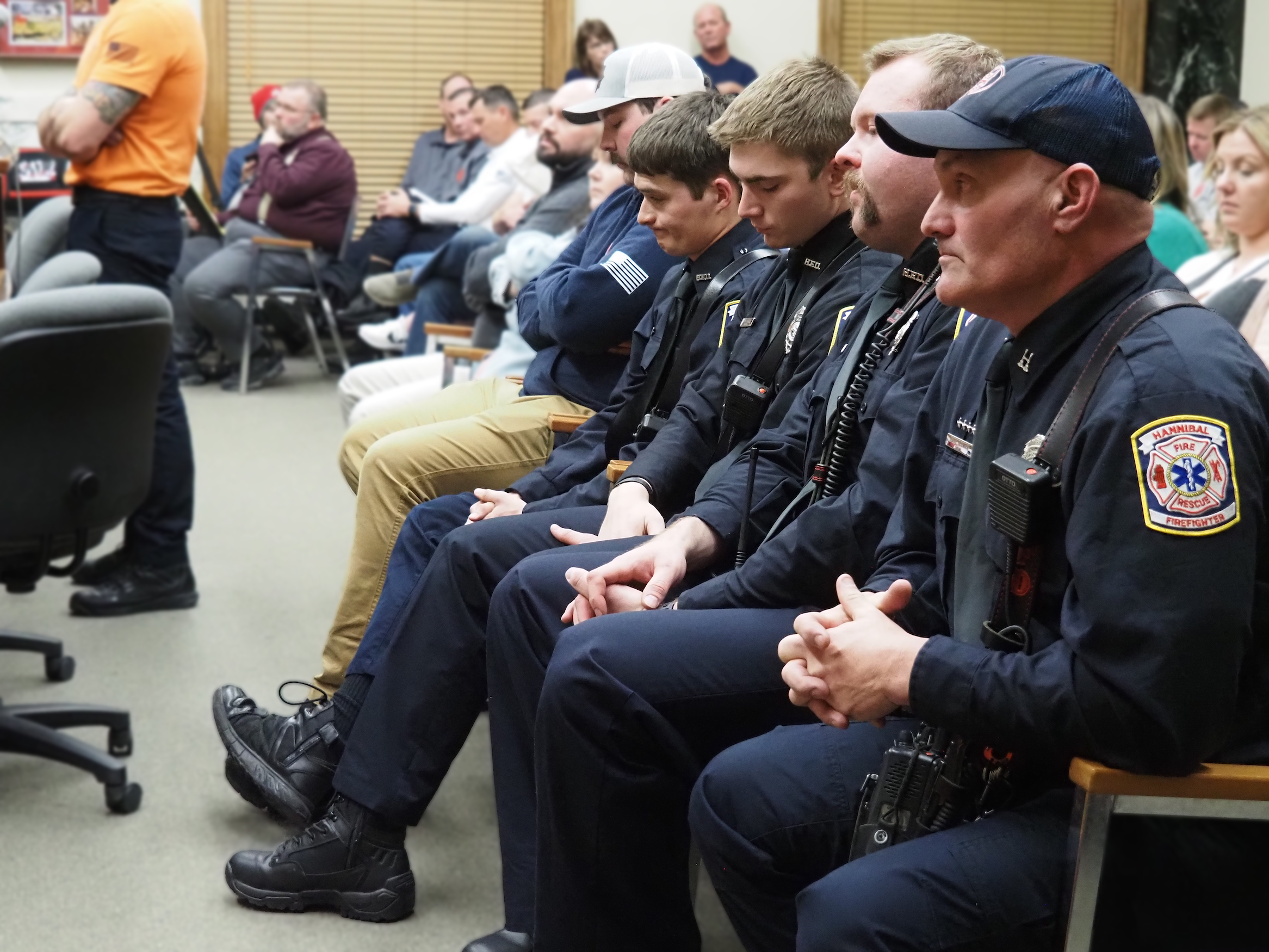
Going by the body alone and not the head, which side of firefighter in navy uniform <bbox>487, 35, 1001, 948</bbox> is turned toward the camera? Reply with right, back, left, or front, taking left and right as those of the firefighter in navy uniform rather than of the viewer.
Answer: left

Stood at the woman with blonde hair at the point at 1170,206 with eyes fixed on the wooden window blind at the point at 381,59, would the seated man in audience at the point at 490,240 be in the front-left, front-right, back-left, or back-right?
front-left

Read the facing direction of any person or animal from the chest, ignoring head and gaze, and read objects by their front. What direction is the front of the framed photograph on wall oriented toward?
toward the camera

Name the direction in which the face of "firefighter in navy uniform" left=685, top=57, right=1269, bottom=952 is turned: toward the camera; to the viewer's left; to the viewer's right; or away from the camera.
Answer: to the viewer's left

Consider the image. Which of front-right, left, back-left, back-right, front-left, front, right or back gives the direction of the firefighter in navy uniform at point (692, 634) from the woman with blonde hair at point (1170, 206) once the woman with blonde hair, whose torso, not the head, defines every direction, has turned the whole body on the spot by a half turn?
right

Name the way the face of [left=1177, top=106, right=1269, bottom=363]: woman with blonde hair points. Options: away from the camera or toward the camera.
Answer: toward the camera

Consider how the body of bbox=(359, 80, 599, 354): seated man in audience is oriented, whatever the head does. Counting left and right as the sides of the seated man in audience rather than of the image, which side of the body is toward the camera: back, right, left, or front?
left

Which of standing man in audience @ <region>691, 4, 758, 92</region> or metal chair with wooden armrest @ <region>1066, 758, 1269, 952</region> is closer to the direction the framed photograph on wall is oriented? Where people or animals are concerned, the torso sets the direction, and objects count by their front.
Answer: the metal chair with wooden armrest

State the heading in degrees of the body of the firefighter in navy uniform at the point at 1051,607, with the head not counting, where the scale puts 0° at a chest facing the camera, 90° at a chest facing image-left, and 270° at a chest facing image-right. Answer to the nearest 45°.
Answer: approximately 45°

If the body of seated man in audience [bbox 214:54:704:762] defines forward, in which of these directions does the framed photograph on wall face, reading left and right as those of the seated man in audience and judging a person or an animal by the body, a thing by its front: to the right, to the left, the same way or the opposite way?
to the left

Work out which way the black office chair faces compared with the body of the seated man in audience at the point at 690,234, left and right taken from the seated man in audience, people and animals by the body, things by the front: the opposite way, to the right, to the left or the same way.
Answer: to the right
